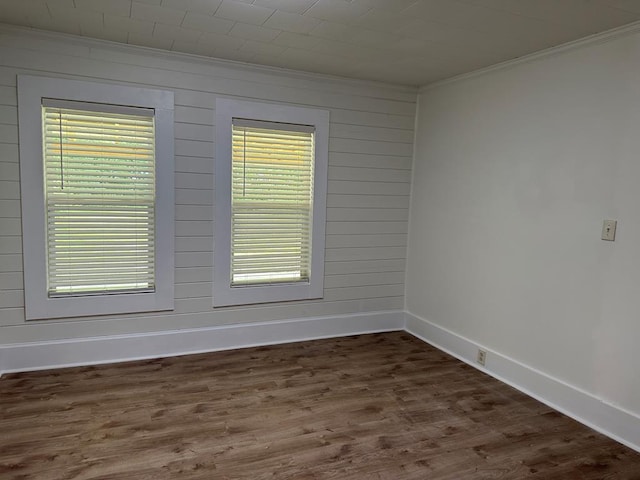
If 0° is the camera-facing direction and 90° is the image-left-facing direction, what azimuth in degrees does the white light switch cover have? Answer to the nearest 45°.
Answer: approximately 45°

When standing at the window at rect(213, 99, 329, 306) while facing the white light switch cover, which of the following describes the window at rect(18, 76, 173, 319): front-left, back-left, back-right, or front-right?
back-right

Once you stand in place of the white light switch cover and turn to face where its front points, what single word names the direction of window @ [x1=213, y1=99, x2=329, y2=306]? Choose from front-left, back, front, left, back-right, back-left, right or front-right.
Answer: front-right
